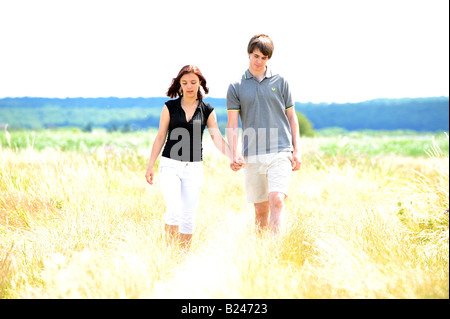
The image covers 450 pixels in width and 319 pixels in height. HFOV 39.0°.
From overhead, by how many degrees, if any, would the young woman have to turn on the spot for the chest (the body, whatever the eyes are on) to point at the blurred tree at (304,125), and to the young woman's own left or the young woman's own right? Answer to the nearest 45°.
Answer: approximately 180°

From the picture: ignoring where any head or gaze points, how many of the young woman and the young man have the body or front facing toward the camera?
2

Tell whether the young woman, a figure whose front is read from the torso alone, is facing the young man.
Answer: no

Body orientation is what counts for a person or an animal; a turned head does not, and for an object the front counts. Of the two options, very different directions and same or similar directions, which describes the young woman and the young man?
same or similar directions

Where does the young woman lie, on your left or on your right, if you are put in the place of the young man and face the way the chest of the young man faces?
on your right

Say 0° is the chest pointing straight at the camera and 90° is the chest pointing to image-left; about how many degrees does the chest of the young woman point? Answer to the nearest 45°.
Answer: approximately 0°

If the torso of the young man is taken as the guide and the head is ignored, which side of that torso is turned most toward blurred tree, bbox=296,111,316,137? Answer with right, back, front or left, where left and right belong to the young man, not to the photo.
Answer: back

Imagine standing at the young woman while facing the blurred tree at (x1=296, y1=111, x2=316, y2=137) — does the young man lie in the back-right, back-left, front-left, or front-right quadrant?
front-right

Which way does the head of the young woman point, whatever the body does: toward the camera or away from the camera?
toward the camera

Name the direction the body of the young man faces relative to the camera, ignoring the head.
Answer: toward the camera

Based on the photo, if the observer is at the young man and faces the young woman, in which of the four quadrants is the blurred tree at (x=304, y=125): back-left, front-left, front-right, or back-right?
back-right

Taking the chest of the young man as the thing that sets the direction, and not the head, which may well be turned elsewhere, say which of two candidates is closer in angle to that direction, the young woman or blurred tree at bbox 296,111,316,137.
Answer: the young woman
